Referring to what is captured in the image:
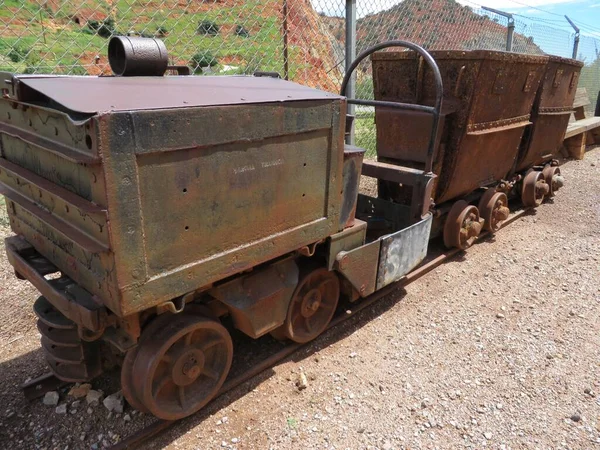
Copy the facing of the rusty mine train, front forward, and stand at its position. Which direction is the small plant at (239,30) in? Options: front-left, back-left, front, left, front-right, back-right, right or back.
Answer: back-right

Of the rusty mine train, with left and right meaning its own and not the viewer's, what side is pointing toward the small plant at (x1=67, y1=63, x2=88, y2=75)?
right

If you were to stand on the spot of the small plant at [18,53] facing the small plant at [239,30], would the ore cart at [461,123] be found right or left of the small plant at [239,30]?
right

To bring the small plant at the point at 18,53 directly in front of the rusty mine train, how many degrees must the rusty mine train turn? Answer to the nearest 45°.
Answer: approximately 90° to its right

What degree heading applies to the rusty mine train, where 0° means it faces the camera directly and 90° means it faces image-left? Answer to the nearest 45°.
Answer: approximately 45°

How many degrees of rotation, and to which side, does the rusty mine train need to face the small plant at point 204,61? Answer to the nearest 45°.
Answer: approximately 135° to its right

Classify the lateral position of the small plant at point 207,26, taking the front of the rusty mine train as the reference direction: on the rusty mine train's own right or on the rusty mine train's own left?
on the rusty mine train's own right

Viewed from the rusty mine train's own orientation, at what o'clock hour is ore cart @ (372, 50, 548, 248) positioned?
The ore cart is roughly at 6 o'clock from the rusty mine train.

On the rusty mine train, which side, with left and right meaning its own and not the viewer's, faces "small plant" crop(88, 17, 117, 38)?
right
